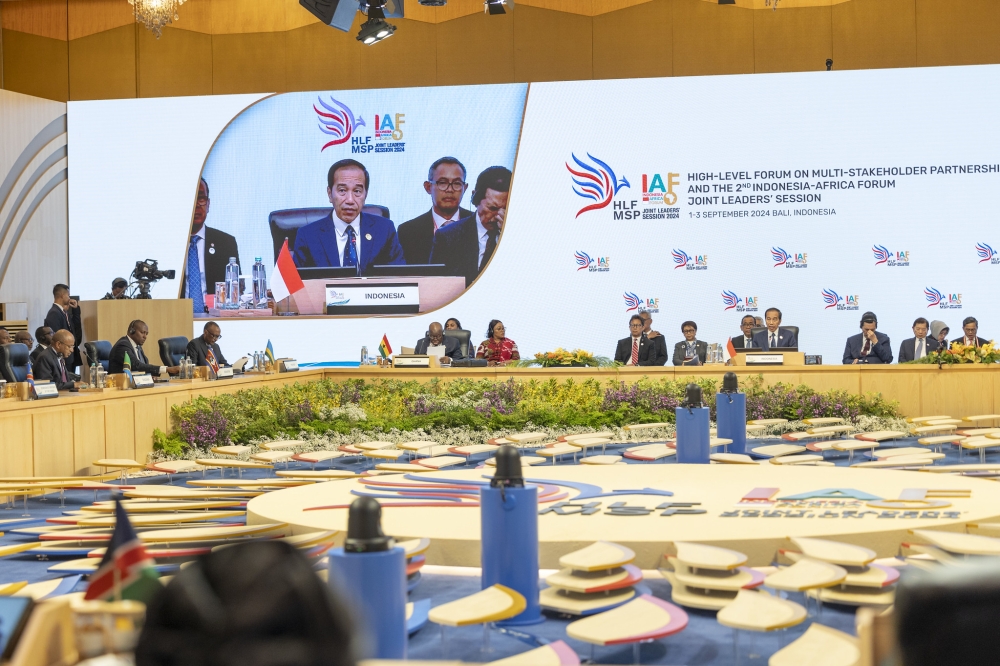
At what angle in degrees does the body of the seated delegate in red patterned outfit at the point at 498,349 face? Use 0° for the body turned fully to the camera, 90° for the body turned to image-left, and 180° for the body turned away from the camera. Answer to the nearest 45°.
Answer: approximately 0°

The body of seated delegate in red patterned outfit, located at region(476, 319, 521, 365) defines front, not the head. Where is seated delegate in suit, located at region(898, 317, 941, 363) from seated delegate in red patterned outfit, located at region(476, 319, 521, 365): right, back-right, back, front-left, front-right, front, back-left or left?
left

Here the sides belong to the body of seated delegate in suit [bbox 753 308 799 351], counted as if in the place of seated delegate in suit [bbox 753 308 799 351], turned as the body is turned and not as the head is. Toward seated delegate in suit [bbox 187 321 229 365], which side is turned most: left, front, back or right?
right

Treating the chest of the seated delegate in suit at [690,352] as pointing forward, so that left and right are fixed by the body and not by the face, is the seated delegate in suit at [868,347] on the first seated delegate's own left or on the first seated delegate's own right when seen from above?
on the first seated delegate's own left

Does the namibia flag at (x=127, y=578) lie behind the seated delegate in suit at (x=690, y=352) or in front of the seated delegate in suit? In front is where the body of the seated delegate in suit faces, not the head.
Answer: in front

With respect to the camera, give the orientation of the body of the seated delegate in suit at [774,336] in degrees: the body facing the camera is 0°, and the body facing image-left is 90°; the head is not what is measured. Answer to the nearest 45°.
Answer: approximately 0°

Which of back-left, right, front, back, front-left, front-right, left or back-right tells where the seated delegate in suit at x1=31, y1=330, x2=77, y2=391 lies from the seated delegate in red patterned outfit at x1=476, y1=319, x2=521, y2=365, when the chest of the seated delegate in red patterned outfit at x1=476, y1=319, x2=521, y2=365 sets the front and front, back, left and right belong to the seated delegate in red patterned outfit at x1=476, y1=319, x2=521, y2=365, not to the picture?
front-right
